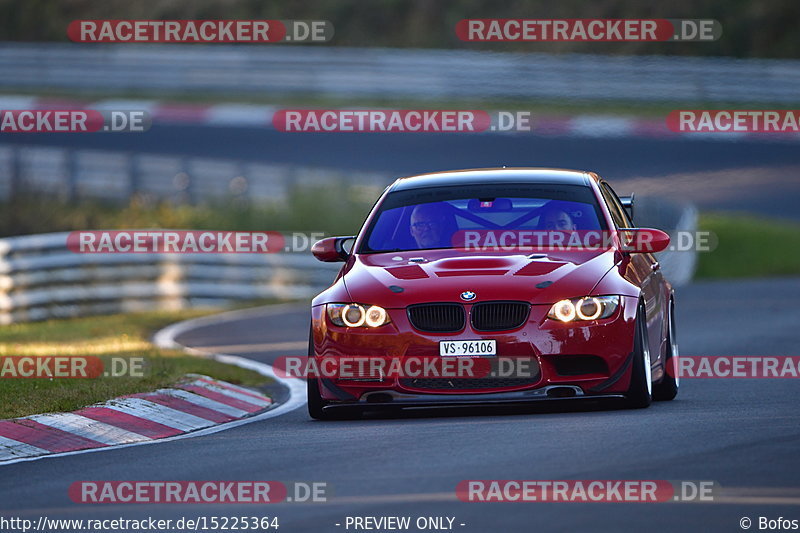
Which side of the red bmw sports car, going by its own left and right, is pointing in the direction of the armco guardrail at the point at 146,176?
back

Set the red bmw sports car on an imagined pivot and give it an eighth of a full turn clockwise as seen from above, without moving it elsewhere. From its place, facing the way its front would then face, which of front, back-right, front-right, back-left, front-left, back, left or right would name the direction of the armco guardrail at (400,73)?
back-right

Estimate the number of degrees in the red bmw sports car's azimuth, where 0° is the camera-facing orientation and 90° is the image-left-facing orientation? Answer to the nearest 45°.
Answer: approximately 0°
